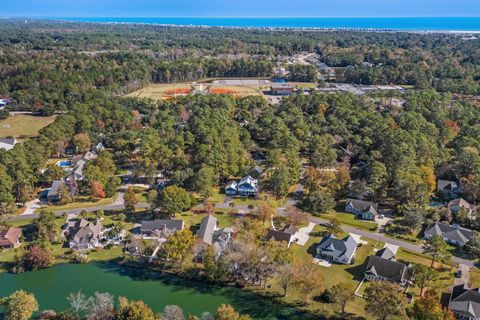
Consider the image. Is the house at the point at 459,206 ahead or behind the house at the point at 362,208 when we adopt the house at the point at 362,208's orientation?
behind

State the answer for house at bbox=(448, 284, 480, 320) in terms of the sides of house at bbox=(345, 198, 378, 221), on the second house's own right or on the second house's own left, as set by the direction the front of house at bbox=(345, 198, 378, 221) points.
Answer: on the second house's own left

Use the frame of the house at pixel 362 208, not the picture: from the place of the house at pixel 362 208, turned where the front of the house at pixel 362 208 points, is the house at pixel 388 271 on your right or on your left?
on your left

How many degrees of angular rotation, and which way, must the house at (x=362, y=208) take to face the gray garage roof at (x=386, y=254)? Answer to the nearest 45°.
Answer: approximately 45° to its left

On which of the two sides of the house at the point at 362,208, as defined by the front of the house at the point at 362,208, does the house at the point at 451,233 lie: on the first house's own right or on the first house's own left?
on the first house's own left

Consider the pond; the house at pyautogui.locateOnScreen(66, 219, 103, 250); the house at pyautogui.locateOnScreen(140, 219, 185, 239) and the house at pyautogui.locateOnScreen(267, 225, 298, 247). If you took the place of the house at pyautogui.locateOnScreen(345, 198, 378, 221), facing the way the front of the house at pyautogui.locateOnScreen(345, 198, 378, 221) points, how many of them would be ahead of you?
4

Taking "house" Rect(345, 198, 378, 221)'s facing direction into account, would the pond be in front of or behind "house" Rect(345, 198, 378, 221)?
in front

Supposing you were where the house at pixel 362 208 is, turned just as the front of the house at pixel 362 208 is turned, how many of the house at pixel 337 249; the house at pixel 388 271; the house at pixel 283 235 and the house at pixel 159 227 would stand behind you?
0

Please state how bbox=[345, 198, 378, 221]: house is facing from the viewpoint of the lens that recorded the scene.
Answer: facing the viewer and to the left of the viewer
